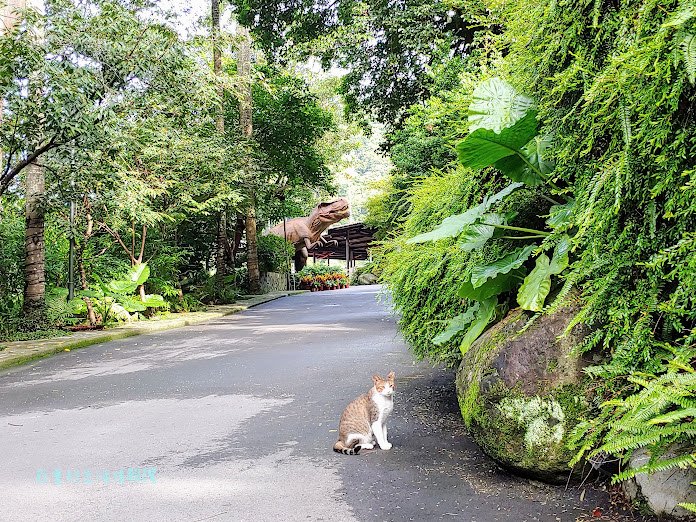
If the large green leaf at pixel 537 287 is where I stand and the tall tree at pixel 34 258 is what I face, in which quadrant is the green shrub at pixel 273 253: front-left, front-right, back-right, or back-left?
front-right

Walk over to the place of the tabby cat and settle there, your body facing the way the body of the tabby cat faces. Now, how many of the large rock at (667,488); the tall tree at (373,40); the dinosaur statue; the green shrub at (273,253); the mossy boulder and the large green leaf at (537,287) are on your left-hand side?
3

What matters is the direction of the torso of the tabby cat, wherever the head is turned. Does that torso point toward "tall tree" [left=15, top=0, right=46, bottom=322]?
no
